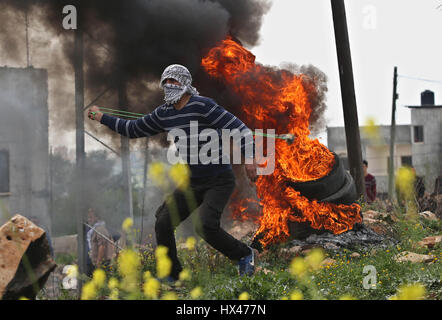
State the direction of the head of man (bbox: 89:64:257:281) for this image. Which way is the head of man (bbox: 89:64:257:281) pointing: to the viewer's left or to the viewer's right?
to the viewer's left

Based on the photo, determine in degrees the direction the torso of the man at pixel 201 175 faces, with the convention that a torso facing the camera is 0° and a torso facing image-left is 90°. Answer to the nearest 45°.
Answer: approximately 45°

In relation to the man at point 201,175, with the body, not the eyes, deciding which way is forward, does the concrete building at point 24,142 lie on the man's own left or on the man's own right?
on the man's own right

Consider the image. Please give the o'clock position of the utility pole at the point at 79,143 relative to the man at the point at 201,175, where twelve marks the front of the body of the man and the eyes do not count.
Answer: The utility pole is roughly at 3 o'clock from the man.

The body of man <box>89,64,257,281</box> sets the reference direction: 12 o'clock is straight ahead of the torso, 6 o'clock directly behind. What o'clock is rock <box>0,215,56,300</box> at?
The rock is roughly at 1 o'clock from the man.

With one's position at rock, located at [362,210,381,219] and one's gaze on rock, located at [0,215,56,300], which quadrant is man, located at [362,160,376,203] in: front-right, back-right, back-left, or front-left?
back-right

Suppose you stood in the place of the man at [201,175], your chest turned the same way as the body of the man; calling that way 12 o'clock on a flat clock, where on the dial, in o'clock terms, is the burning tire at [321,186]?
The burning tire is roughly at 6 o'clock from the man.

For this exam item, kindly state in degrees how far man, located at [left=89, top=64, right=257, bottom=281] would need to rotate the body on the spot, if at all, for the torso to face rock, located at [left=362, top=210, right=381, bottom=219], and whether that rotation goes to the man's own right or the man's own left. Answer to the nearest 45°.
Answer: approximately 180°

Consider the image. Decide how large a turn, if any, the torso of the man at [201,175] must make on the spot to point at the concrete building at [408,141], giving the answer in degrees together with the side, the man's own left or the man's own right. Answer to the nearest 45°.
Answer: approximately 180°

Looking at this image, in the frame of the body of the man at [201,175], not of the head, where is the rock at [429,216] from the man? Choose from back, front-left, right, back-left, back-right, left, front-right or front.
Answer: back
